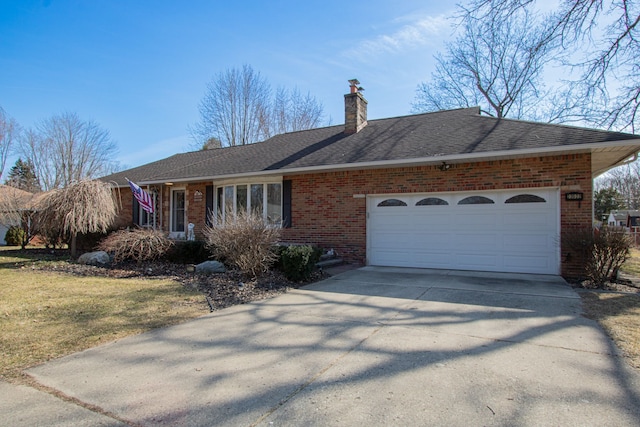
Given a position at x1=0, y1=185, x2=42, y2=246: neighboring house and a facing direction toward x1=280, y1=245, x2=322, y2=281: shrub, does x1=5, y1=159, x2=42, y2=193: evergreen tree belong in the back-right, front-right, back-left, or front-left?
back-left

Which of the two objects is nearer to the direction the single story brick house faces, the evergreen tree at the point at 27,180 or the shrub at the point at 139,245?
the shrub

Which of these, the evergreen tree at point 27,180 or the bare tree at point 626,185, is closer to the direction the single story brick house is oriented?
the evergreen tree

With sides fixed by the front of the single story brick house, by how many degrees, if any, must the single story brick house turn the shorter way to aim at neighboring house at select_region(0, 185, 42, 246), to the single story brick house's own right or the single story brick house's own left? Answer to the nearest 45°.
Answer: approximately 45° to the single story brick house's own right

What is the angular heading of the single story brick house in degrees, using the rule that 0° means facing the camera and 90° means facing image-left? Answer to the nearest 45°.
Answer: approximately 45°

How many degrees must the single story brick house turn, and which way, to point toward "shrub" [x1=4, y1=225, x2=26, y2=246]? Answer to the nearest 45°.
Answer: approximately 45° to its right

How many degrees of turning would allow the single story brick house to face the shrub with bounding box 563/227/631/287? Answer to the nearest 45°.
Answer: approximately 90° to its left
